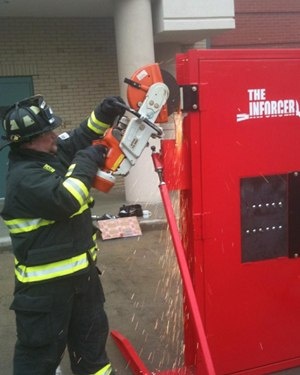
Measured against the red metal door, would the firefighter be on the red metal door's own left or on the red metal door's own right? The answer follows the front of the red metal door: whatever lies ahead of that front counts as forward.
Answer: on the red metal door's own right

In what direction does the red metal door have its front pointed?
toward the camera

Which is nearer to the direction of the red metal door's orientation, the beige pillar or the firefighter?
the firefighter

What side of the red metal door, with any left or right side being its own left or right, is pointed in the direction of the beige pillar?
back

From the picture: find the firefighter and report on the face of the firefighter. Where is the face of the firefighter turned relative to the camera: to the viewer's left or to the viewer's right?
to the viewer's right

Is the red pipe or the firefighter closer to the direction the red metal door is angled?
the red pipe
